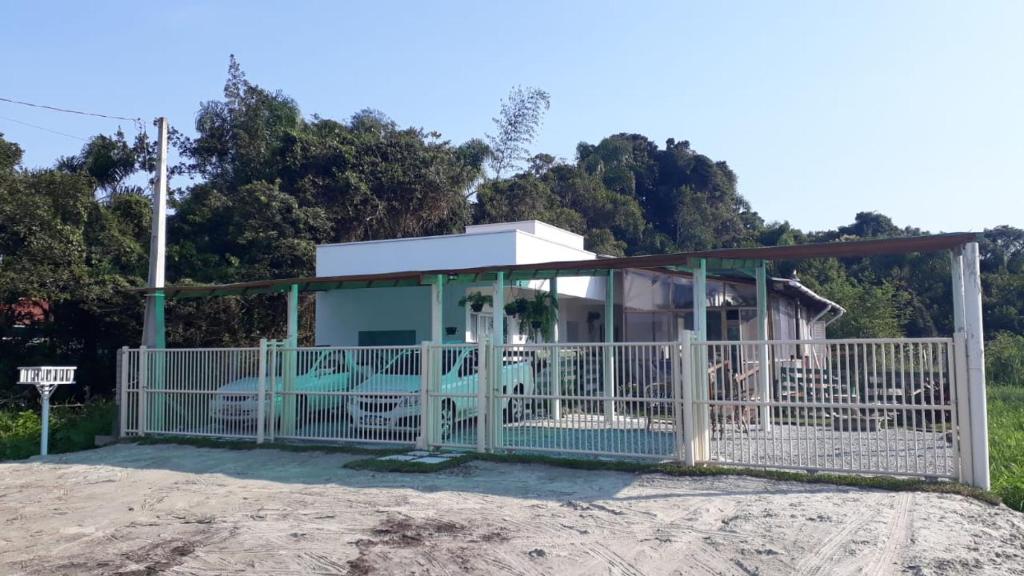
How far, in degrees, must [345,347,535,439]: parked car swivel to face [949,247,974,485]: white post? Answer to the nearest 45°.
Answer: approximately 90° to its left

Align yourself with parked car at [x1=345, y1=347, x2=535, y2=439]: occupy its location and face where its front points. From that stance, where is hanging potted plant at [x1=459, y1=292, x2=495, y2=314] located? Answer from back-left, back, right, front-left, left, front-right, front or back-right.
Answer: back-right

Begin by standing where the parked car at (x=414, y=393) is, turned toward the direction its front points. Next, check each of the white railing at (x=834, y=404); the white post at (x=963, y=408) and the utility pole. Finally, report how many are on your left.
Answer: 2

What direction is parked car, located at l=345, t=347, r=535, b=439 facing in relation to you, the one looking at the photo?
facing the viewer and to the left of the viewer

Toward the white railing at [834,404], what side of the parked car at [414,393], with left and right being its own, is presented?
left

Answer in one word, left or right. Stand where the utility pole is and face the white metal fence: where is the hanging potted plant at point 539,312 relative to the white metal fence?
left

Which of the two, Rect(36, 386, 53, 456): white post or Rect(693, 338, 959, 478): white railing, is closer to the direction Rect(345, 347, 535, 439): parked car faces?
the white post

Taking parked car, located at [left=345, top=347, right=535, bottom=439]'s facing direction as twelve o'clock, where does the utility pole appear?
The utility pole is roughly at 1 o'clock from the parked car.

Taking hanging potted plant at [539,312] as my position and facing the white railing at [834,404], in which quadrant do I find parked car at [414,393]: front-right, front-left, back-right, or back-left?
front-right

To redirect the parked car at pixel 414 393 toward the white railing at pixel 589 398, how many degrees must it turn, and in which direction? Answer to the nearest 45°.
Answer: approximately 90° to its left

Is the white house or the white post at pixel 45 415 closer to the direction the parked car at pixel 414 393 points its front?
the white post

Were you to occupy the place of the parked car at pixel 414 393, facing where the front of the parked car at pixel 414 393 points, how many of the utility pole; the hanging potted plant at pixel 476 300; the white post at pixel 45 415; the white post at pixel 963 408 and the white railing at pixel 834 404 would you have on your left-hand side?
2

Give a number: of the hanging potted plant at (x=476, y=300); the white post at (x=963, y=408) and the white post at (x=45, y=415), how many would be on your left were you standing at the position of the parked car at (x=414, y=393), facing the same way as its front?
1

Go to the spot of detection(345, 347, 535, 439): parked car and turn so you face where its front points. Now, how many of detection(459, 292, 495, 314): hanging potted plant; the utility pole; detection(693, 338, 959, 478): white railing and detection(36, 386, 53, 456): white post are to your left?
1

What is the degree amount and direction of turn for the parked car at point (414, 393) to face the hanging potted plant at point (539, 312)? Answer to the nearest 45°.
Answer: approximately 180°
